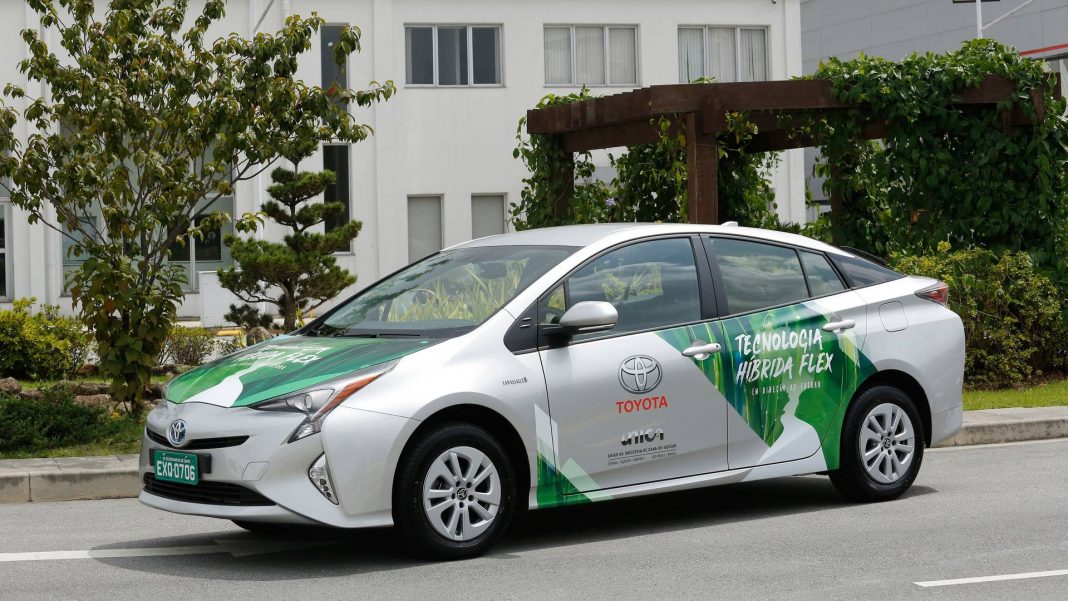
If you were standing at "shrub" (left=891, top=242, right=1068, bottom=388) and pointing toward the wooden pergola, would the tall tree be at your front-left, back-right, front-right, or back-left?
front-left

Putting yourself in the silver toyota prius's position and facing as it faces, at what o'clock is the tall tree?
The tall tree is roughly at 3 o'clock from the silver toyota prius.

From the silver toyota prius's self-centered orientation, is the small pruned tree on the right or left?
on its right

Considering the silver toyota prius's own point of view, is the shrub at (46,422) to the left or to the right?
on its right

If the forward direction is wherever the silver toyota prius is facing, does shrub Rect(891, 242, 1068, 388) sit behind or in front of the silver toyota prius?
behind

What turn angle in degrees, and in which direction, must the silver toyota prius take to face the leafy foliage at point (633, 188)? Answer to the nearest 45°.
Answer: approximately 135° to its right

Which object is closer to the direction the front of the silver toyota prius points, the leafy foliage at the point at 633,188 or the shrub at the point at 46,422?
the shrub

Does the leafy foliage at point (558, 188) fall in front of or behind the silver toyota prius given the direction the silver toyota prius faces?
behind

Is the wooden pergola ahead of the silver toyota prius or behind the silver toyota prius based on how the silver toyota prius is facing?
behind

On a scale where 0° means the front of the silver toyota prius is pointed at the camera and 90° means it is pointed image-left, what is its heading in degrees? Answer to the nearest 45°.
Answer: approximately 45°
